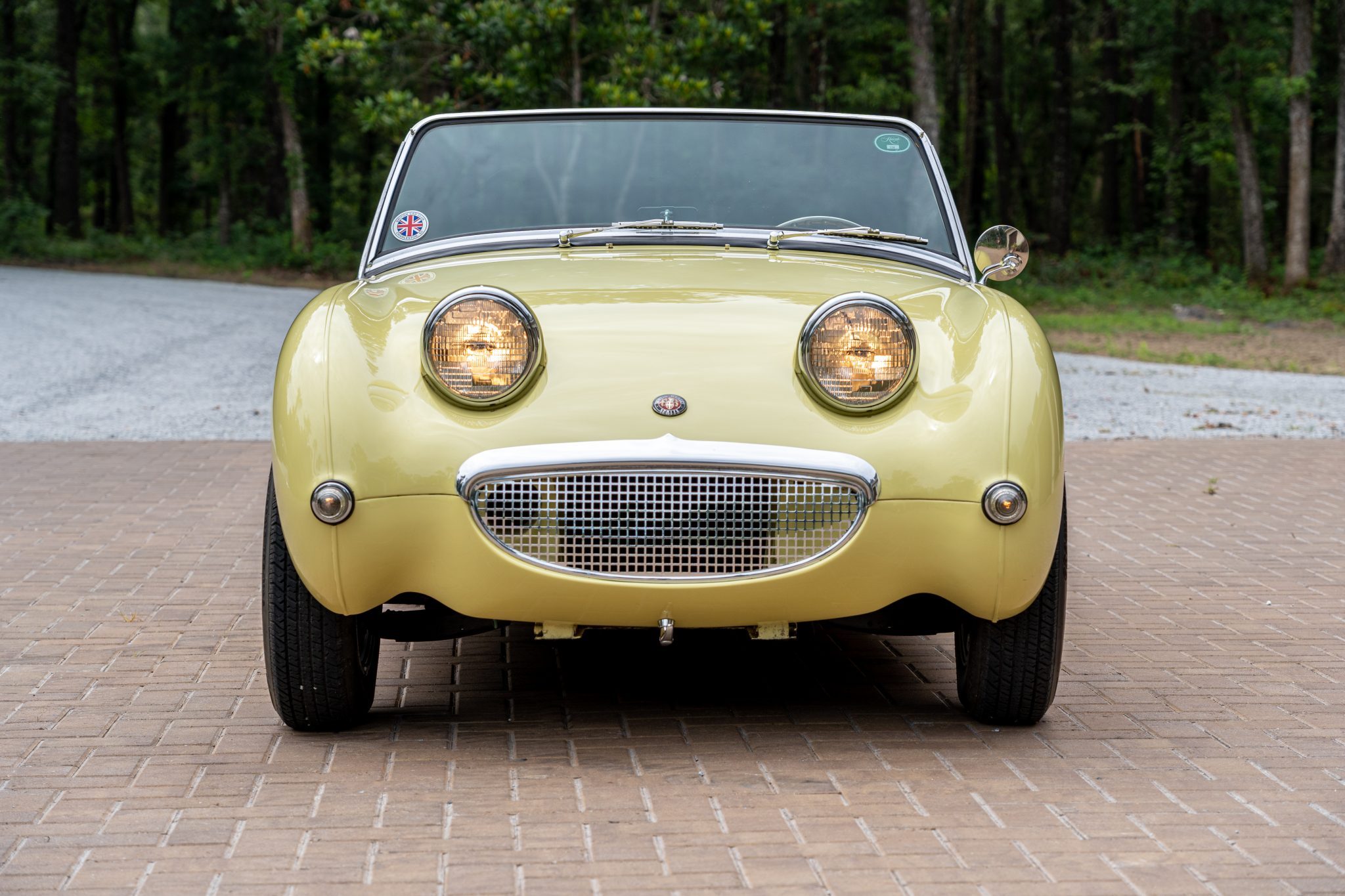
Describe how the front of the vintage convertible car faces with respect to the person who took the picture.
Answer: facing the viewer
